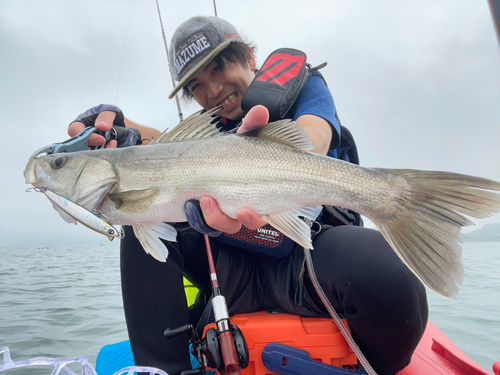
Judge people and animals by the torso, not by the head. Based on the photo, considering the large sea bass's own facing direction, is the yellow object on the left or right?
on its right

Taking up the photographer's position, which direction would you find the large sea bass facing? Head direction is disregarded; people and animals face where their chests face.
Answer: facing to the left of the viewer

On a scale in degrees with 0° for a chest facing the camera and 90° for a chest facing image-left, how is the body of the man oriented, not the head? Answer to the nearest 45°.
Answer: approximately 0°
